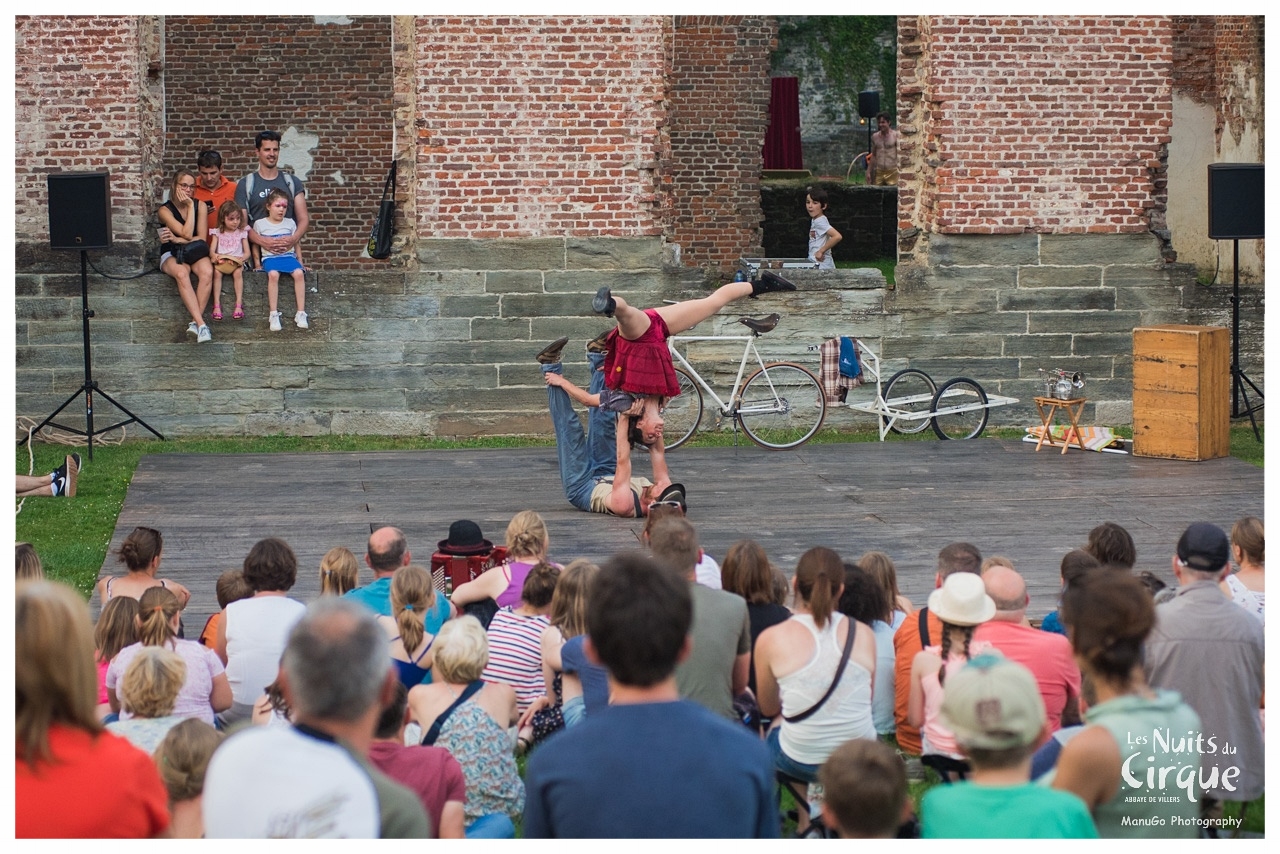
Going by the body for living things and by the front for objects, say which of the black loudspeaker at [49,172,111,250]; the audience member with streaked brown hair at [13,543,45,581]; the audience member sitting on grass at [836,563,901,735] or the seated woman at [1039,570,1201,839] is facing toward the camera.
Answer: the black loudspeaker

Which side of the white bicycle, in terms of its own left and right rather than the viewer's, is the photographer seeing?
left

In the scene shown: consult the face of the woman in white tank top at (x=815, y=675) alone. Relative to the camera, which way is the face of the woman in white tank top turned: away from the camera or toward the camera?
away from the camera

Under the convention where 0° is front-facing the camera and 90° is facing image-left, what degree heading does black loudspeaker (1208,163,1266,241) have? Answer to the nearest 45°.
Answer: approximately 0°

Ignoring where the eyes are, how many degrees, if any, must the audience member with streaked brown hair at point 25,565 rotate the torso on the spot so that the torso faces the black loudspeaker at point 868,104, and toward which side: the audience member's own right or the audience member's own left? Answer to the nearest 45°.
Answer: approximately 45° to the audience member's own right

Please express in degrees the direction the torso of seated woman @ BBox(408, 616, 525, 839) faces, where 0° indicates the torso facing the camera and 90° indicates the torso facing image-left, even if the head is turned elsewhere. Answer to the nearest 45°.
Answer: approximately 180°

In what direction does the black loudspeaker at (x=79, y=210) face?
toward the camera

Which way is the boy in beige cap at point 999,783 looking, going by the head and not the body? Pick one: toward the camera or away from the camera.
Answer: away from the camera

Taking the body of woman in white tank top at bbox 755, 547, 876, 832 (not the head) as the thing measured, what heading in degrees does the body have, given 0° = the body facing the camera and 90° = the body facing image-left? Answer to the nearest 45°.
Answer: approximately 180°

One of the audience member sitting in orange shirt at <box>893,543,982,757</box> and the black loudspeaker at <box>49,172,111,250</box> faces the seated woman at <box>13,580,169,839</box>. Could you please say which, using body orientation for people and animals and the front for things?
the black loudspeaker

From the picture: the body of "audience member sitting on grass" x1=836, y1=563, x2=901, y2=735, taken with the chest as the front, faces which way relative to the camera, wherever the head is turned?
away from the camera

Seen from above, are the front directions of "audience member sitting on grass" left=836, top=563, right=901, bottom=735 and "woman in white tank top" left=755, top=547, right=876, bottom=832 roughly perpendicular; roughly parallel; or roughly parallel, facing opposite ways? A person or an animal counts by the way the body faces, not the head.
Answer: roughly parallel

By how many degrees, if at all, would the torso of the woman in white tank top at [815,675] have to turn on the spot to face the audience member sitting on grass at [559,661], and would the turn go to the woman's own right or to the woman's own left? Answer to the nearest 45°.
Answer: approximately 45° to the woman's own left

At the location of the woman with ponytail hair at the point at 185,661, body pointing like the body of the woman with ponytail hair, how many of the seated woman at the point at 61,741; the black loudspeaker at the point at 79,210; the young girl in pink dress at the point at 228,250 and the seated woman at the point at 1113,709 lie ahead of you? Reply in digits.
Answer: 2

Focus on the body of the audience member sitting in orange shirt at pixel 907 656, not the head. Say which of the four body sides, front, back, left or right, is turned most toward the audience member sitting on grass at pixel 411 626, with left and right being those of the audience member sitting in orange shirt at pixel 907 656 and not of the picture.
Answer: left

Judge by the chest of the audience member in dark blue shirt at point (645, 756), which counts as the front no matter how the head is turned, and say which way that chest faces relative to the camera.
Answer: away from the camera

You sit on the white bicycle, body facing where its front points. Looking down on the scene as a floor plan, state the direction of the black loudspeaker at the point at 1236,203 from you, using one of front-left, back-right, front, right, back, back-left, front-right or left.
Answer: back

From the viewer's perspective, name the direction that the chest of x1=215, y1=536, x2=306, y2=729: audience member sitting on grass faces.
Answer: away from the camera

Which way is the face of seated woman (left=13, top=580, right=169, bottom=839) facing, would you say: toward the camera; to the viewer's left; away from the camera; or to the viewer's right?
away from the camera

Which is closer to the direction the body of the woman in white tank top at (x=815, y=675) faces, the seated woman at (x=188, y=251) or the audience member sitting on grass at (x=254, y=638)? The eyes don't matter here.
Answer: the seated woman

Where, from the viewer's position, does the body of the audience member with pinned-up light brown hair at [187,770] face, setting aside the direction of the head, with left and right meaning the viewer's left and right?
facing away from the viewer

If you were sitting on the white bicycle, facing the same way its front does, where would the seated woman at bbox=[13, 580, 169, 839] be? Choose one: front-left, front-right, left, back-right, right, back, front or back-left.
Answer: left
